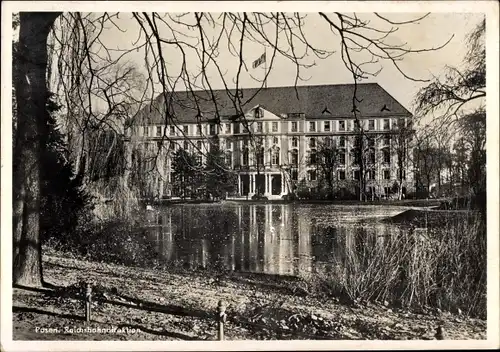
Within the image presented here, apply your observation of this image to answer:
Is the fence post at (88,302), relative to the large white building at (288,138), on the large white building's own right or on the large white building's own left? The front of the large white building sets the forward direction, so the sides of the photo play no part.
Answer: on the large white building's own right

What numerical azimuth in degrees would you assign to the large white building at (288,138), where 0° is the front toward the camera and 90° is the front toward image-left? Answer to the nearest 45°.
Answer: approximately 0°
